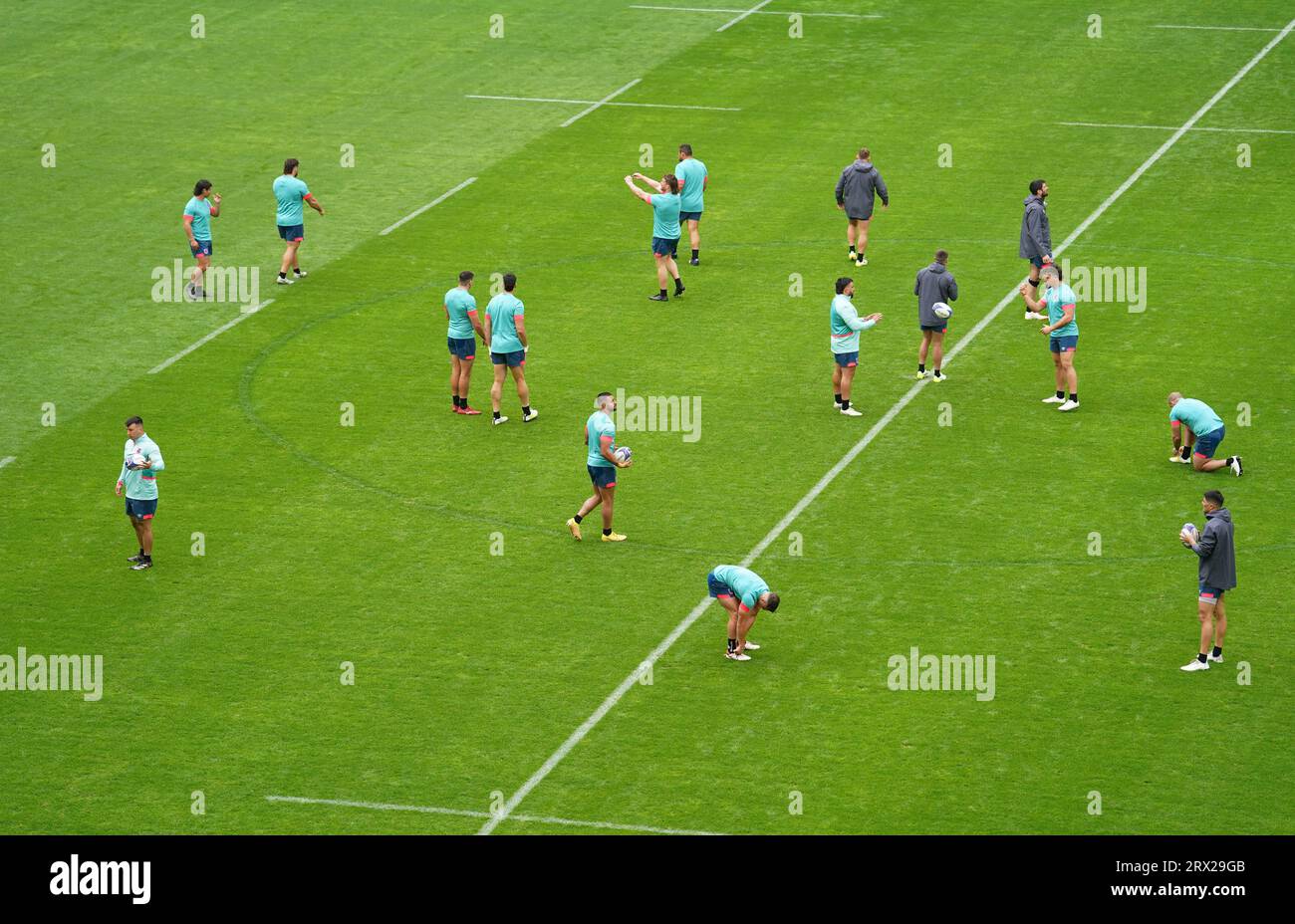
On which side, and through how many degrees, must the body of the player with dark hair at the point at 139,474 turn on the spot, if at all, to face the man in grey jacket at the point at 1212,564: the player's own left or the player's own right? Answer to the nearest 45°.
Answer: approximately 90° to the player's own left

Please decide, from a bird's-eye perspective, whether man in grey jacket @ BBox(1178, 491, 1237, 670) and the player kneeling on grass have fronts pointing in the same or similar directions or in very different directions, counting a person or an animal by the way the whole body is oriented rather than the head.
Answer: same or similar directions

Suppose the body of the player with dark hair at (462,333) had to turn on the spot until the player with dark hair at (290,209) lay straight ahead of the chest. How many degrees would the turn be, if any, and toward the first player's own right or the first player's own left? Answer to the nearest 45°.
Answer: approximately 90° to the first player's own left

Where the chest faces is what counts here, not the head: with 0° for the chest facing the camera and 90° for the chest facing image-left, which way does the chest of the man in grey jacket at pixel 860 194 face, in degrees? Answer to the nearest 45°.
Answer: approximately 180°

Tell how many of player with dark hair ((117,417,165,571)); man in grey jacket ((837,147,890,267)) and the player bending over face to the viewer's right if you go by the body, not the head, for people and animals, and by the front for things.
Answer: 1

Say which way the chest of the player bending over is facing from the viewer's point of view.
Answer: to the viewer's right

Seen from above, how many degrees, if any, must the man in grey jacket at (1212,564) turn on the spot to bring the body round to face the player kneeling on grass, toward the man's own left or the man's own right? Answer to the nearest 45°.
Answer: approximately 90° to the man's own right

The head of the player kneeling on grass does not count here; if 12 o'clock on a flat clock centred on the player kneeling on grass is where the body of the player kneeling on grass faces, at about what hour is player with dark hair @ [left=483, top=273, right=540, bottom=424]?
The player with dark hair is roughly at 12 o'clock from the player kneeling on grass.

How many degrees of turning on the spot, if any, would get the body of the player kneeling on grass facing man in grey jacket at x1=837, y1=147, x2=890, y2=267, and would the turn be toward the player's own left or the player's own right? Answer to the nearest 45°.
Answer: approximately 45° to the player's own right

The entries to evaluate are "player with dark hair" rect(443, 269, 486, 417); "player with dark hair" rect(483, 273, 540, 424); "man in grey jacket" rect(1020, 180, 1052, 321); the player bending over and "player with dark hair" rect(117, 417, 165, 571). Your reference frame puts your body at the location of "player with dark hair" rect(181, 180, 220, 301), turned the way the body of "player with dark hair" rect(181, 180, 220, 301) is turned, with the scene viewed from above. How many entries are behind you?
0

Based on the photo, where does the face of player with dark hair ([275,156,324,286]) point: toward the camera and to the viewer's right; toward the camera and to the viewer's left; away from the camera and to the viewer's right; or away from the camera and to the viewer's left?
away from the camera and to the viewer's right

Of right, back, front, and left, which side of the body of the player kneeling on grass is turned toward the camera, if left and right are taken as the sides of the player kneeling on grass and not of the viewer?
left

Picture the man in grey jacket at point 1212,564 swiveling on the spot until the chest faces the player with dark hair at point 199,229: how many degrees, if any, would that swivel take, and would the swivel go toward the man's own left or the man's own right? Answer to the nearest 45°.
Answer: approximately 45° to the man's own right

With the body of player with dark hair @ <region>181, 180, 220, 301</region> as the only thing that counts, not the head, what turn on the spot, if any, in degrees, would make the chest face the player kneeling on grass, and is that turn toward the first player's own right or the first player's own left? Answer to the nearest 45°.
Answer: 0° — they already face them

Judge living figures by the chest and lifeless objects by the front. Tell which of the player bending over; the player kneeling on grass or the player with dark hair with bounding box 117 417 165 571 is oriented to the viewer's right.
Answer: the player bending over

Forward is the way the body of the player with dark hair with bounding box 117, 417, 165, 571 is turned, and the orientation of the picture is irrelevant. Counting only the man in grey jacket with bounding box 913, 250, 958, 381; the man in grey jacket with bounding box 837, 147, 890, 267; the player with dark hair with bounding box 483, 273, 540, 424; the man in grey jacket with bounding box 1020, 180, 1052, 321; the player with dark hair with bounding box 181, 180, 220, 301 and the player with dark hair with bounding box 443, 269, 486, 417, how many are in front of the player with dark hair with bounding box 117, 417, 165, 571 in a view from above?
0

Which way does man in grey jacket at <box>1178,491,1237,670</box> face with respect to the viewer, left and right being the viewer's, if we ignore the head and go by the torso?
facing to the left of the viewer

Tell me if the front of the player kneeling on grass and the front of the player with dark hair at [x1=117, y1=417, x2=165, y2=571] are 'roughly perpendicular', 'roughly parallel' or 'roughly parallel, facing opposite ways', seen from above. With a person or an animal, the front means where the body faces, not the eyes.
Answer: roughly perpendicular

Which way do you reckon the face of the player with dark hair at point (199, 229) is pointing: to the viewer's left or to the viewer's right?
to the viewer's right

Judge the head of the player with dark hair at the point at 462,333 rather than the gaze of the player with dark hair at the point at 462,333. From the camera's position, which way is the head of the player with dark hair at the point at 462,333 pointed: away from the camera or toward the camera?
away from the camera

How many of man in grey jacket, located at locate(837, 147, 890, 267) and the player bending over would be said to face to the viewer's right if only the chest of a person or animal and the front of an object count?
1
